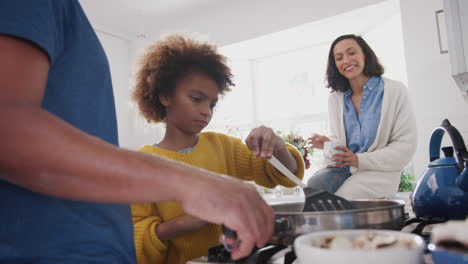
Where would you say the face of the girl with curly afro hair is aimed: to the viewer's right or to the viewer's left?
to the viewer's right

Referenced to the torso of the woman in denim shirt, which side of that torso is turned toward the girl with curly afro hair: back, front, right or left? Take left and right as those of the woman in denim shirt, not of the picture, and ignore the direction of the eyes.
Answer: front

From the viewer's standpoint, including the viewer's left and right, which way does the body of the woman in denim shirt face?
facing the viewer and to the left of the viewer

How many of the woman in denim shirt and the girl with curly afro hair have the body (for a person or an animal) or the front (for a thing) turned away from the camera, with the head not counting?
0

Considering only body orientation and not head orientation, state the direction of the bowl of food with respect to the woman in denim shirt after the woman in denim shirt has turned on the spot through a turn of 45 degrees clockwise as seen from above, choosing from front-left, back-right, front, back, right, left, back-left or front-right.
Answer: left

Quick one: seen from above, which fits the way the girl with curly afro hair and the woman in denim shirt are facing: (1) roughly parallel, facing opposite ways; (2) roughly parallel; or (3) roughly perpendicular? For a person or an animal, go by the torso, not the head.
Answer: roughly perpendicular

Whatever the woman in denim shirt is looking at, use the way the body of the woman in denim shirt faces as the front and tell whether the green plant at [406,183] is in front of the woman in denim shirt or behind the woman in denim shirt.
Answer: behind

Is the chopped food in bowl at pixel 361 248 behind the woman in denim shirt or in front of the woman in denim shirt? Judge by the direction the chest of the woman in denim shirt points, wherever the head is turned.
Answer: in front

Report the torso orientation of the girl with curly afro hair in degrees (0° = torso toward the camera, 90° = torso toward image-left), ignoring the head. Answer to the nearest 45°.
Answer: approximately 315°

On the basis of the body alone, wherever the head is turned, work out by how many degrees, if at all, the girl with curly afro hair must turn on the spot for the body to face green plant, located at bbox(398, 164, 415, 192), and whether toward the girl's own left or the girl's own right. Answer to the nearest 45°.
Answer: approximately 90° to the girl's own left
